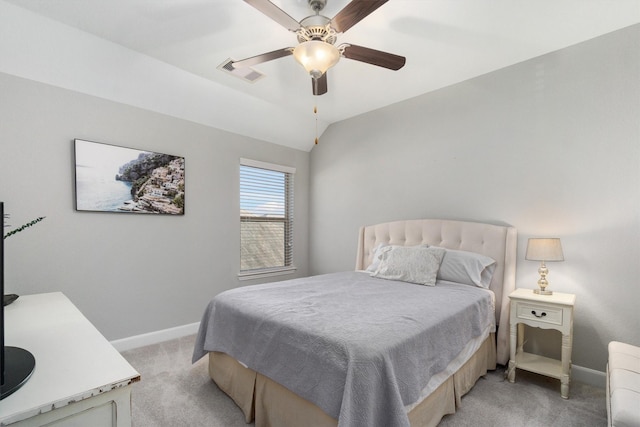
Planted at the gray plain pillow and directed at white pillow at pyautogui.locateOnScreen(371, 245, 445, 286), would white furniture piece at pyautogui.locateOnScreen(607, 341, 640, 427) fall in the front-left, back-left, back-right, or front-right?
back-left

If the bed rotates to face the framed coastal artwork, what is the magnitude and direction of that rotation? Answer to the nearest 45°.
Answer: approximately 45° to its right

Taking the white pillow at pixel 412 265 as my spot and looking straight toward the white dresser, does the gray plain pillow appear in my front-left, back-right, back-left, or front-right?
back-left

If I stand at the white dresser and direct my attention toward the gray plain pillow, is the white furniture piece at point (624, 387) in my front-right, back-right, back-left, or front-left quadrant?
front-right

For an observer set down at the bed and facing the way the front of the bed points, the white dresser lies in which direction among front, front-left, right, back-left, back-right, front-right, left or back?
front

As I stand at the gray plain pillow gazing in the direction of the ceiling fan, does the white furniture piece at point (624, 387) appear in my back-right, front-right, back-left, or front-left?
front-left

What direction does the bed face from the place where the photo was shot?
facing the viewer and to the left of the viewer

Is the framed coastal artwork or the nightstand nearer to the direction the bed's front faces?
the framed coastal artwork

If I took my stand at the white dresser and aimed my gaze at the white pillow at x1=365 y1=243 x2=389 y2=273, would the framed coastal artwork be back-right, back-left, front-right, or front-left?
front-left

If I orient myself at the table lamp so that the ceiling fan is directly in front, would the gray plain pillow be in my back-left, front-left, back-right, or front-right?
front-right
